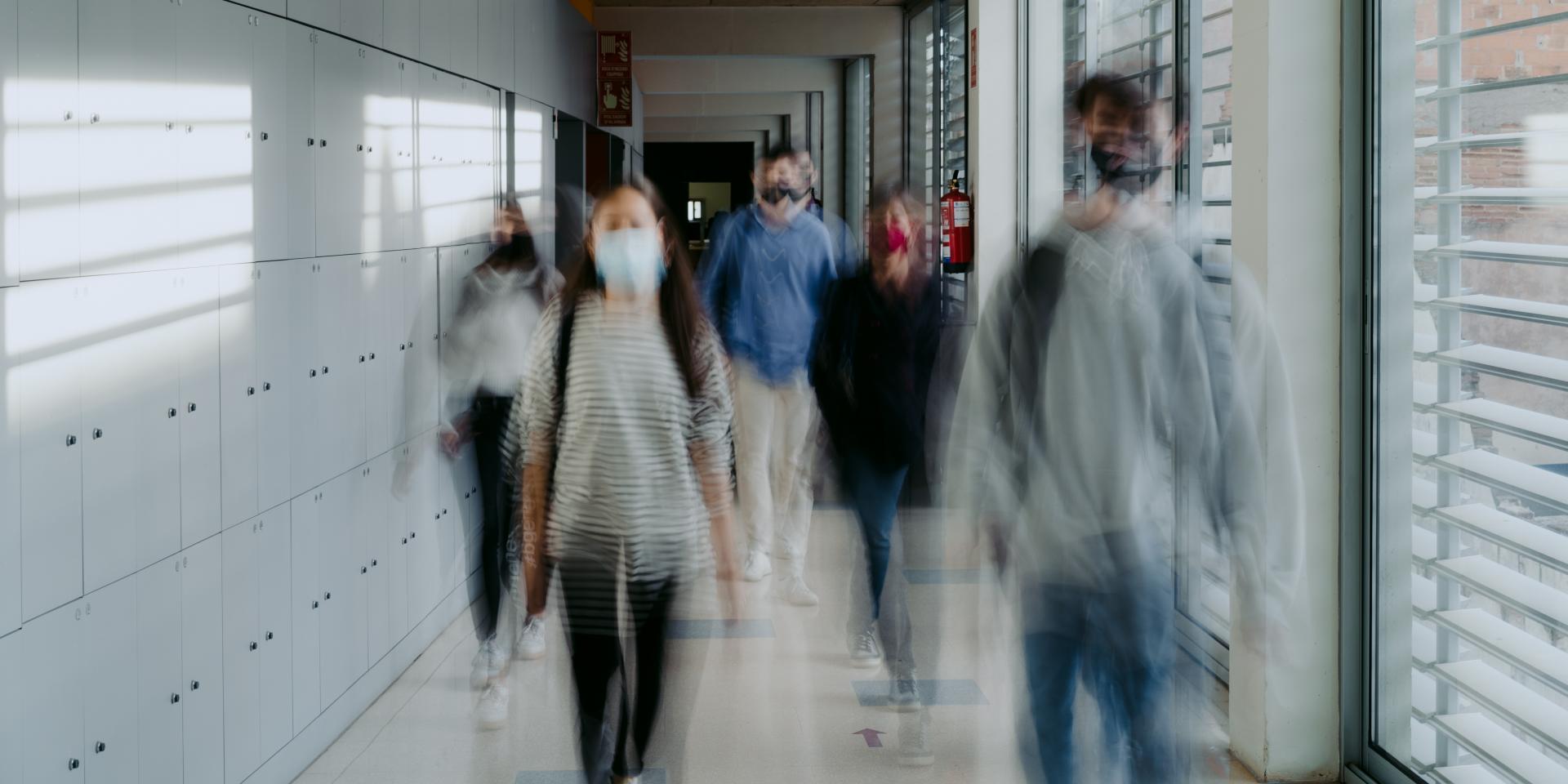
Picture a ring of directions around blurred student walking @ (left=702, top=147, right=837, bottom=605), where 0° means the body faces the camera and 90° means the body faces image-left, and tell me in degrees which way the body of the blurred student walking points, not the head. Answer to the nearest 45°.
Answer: approximately 0°

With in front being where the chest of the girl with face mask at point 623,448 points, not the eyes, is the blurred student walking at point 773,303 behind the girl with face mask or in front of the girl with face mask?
behind

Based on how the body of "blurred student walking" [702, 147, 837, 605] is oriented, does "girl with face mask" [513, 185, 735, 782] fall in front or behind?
in front

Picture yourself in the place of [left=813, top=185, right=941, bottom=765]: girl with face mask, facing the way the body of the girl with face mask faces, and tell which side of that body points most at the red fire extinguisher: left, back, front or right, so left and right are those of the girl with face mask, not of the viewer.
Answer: back

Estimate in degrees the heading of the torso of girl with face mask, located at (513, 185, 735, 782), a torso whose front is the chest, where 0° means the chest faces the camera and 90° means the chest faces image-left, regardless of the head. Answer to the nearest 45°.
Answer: approximately 0°
